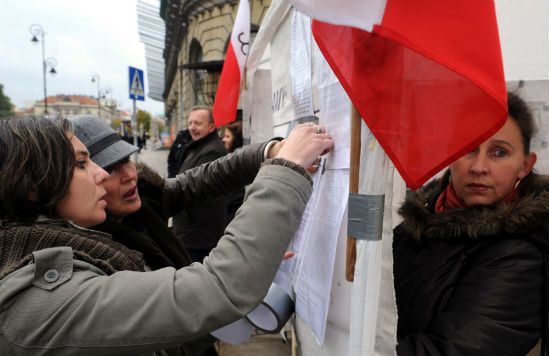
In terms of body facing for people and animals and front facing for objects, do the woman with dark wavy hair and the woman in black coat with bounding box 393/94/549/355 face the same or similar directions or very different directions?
very different directions

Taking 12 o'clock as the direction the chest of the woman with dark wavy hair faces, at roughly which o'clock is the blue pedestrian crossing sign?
The blue pedestrian crossing sign is roughly at 9 o'clock from the woman with dark wavy hair.

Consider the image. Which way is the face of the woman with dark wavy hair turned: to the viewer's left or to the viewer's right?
to the viewer's right

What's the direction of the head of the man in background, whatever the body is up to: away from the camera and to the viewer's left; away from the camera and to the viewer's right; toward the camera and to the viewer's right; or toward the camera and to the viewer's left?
toward the camera and to the viewer's left

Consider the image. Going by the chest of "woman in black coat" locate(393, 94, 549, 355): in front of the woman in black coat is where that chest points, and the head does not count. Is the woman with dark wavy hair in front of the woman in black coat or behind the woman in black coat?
in front

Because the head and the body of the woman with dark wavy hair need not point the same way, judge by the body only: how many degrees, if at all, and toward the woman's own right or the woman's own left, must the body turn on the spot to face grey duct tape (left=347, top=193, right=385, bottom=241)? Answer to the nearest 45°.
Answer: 0° — they already face it

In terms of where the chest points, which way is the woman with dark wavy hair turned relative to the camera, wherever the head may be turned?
to the viewer's right

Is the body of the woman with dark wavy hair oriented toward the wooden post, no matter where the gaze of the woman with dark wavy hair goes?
yes

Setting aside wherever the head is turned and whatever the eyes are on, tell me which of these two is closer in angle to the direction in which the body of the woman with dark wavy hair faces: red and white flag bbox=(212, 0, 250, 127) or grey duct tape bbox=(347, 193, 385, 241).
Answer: the grey duct tape

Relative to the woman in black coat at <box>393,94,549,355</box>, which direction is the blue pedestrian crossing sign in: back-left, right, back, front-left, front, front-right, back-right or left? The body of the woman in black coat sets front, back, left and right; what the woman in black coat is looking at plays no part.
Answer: right
